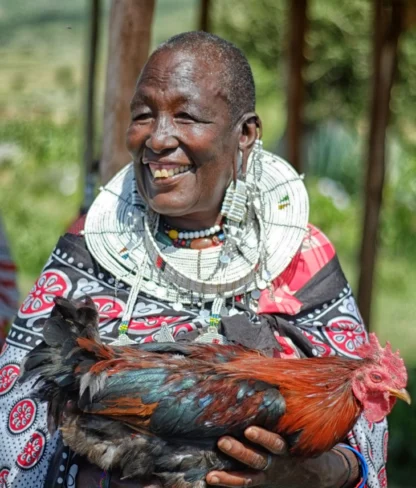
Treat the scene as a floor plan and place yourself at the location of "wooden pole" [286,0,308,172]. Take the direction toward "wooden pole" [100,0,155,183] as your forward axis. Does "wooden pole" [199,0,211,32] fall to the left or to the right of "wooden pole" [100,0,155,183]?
right

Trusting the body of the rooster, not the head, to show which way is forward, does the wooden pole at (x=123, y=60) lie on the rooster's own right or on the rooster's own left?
on the rooster's own left

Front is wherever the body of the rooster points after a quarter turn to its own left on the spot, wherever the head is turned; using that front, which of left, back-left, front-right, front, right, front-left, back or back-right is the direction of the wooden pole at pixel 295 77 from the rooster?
front

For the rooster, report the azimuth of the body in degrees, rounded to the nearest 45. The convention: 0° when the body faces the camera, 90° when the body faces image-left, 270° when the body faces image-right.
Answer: approximately 270°

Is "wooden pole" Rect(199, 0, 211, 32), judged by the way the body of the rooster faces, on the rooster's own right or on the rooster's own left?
on the rooster's own left

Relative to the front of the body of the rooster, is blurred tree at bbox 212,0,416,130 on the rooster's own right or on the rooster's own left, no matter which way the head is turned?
on the rooster's own left

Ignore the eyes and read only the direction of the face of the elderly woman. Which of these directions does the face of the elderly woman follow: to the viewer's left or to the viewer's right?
to the viewer's left
